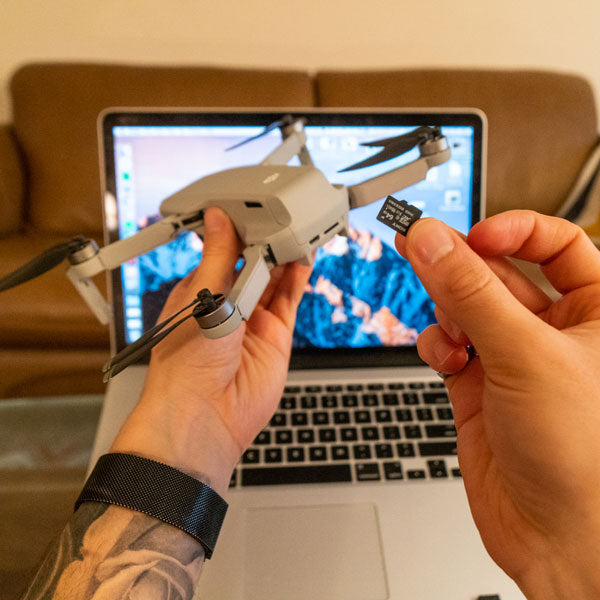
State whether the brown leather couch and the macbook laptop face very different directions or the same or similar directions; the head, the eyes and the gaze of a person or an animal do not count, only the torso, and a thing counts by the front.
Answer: same or similar directions

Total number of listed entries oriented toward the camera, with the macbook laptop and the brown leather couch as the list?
2

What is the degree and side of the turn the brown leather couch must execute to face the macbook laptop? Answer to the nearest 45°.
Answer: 0° — it already faces it

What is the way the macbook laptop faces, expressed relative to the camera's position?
facing the viewer

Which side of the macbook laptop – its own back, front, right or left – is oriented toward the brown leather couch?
back
